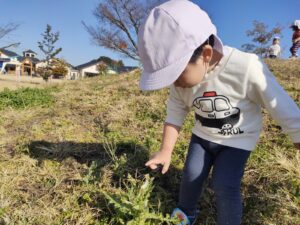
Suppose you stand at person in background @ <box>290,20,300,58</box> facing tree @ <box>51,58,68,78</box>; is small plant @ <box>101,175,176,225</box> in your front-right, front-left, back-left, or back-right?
back-left

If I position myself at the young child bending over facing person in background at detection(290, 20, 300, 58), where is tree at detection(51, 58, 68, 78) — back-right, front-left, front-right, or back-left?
front-left

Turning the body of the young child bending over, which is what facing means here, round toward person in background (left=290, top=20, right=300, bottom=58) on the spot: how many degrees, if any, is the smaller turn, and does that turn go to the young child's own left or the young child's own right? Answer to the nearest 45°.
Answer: approximately 135° to the young child's own right

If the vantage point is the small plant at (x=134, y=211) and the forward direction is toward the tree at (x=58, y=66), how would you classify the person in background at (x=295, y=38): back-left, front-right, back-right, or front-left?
front-right

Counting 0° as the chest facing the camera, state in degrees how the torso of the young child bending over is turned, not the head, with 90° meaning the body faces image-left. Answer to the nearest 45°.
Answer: approximately 45°

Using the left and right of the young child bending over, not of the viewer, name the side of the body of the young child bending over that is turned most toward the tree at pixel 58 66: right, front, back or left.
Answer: right
